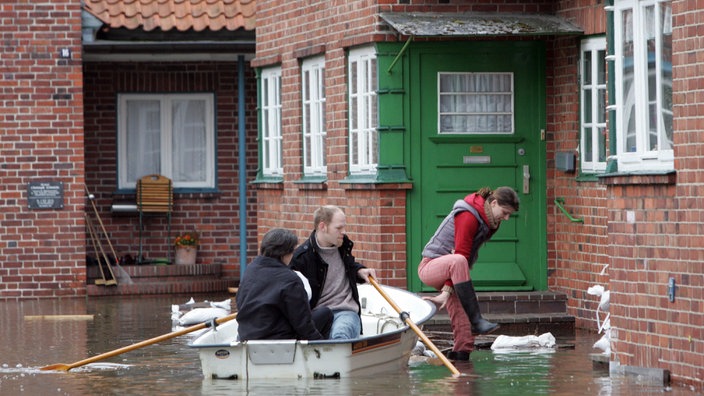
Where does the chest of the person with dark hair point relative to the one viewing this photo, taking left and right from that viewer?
facing away from the viewer and to the right of the viewer

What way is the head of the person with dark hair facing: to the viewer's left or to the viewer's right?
to the viewer's right

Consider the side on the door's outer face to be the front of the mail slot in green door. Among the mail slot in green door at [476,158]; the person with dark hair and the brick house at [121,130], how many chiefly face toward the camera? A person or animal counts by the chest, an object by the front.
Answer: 2

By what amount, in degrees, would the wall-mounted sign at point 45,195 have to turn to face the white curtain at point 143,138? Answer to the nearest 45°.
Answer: approximately 135° to its left

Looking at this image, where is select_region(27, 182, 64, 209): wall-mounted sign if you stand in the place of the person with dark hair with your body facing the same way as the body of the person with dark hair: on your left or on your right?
on your left
